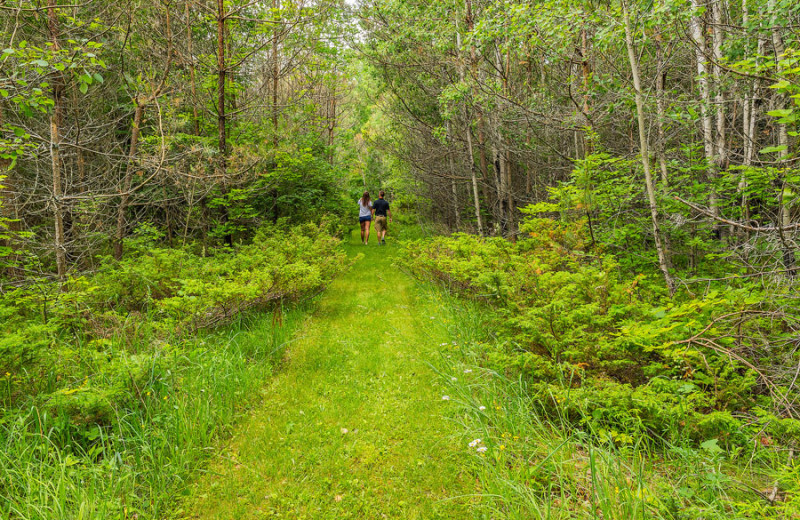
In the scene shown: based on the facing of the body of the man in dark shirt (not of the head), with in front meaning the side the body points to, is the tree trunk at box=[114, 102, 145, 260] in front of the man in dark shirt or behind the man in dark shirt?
behind

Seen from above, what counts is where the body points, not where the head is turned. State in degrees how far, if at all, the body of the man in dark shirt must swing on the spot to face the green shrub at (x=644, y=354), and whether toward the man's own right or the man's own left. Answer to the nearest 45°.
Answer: approximately 180°

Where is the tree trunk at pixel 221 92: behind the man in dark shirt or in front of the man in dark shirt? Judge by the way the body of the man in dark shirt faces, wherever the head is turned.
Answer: behind

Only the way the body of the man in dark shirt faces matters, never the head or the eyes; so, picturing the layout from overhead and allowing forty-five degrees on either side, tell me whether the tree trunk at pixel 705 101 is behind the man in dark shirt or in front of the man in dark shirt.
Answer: behind

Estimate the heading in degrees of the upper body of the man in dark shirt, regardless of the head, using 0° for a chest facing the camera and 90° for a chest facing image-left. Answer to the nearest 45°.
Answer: approximately 180°
